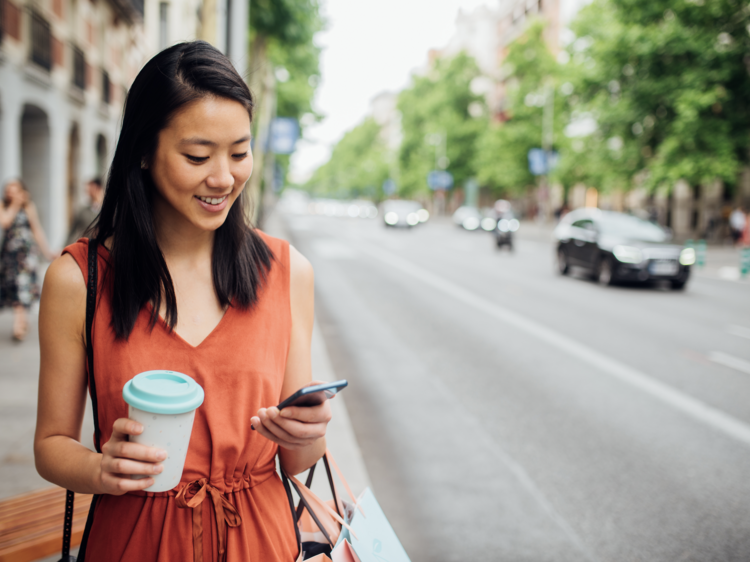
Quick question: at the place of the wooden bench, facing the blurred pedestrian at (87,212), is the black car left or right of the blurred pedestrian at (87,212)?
right

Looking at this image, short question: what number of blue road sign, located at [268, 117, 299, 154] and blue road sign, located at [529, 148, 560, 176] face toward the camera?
2

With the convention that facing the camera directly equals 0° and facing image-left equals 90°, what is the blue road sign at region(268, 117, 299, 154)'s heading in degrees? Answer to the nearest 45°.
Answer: approximately 0°

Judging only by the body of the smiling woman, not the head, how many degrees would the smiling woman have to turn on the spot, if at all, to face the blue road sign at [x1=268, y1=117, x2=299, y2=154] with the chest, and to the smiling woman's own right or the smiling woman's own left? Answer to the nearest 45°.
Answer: approximately 180°

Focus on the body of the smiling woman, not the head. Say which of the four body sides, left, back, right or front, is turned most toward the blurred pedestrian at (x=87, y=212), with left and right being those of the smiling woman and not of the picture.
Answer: back

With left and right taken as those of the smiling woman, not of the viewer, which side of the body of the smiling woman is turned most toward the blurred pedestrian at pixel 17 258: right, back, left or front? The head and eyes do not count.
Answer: back

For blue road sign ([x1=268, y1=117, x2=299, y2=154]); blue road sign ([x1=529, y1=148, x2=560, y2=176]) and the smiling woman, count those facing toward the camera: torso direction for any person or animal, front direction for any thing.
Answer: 3

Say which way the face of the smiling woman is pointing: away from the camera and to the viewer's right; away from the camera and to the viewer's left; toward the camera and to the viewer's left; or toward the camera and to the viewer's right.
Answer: toward the camera and to the viewer's right

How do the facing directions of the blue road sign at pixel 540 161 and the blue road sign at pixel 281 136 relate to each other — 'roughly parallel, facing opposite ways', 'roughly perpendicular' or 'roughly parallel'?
roughly parallel

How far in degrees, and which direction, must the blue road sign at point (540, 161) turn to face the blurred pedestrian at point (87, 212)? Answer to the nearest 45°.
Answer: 0° — it already faces them

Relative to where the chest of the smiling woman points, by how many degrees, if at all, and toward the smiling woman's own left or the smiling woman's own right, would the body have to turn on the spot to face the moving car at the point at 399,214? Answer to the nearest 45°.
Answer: approximately 180°

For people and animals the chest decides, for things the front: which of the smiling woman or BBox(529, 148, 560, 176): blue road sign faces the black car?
the blue road sign

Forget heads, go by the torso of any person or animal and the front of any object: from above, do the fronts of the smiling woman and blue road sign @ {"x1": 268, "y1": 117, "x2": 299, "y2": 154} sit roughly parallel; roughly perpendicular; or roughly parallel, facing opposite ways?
roughly parallel

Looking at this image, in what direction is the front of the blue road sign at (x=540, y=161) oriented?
toward the camera

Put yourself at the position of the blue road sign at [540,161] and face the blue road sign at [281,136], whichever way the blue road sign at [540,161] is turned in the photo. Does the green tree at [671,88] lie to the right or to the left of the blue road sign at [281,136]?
left
